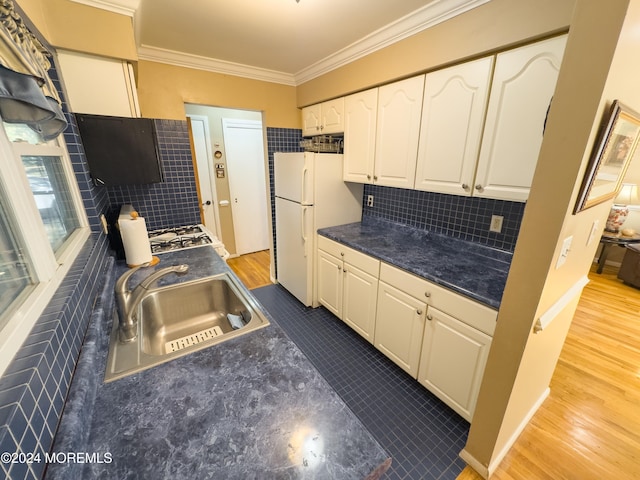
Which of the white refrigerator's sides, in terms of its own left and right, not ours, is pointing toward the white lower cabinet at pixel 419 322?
left

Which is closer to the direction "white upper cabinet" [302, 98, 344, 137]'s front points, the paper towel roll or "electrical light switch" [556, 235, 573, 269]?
the paper towel roll

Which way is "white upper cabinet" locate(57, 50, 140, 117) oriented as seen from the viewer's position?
to the viewer's right

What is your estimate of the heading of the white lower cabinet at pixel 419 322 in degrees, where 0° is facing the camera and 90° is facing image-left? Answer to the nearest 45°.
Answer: approximately 45°

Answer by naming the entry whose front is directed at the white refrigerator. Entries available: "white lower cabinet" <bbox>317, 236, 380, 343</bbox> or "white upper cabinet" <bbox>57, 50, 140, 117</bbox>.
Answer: the white upper cabinet

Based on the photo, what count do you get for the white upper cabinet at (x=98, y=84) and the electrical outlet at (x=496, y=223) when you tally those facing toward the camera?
1

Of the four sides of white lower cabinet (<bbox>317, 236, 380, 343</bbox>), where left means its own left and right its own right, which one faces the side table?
back

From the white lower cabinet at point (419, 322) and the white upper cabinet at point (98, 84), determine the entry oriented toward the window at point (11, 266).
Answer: the white lower cabinet

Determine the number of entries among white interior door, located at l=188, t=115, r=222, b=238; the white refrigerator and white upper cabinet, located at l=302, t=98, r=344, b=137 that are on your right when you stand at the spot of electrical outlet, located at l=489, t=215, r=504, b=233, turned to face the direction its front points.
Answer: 3

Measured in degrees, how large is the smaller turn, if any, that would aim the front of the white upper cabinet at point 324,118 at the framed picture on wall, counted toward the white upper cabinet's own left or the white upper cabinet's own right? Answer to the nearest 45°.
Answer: approximately 90° to the white upper cabinet's own left

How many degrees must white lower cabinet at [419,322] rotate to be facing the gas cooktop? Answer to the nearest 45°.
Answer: approximately 45° to its right

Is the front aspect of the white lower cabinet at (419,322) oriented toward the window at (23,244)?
yes
